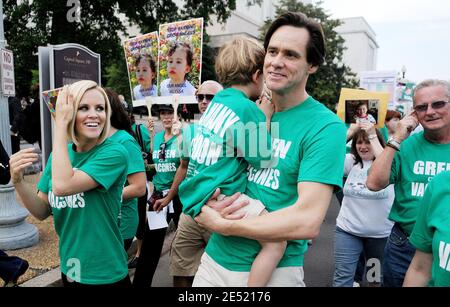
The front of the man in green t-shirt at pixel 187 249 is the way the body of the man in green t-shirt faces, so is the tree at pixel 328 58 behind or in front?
behind

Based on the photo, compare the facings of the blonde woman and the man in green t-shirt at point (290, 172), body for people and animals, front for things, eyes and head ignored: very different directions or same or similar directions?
same or similar directions

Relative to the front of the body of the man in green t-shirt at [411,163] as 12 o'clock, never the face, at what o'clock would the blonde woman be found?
The blonde woman is roughly at 2 o'clock from the man in green t-shirt.

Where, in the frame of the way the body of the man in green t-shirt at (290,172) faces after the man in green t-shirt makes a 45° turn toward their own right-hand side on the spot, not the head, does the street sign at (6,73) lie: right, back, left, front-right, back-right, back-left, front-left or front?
front-right

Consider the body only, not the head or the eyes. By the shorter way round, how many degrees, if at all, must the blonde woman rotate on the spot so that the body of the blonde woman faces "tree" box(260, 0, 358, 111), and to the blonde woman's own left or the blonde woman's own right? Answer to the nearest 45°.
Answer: approximately 180°

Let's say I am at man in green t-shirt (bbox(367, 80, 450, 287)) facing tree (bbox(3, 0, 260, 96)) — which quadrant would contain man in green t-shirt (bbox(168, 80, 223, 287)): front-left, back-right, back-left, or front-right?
front-left

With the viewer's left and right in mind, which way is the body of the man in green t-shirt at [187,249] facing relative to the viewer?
facing the viewer and to the left of the viewer

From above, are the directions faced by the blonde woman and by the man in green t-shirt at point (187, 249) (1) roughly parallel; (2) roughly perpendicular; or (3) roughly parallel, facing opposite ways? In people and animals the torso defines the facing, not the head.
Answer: roughly parallel

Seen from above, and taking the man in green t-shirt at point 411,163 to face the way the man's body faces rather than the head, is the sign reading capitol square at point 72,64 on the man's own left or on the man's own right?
on the man's own right

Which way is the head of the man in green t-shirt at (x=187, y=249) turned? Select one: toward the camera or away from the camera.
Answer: toward the camera

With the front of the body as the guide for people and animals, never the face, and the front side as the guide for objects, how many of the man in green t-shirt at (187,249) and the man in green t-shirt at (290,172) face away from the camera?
0

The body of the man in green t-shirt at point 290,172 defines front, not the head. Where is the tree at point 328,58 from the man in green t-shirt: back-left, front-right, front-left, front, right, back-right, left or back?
back-right

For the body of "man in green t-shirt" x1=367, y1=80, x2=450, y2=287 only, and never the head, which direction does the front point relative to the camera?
toward the camera

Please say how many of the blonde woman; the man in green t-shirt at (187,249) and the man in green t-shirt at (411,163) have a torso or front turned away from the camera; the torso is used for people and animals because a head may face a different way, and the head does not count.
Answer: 0
